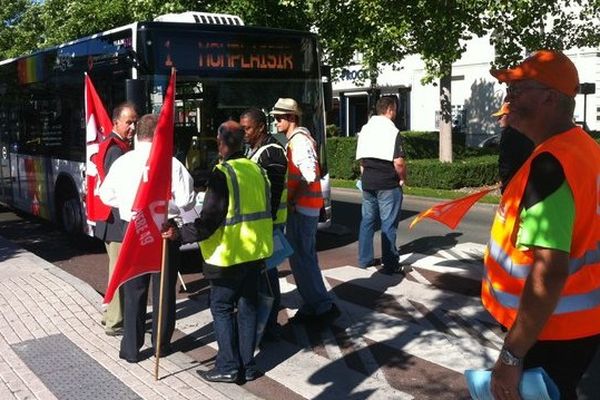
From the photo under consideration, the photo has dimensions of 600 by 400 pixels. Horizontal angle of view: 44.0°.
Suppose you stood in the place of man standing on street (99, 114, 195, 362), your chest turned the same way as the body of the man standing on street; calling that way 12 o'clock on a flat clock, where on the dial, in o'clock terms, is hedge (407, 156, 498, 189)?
The hedge is roughly at 1 o'clock from the man standing on street.

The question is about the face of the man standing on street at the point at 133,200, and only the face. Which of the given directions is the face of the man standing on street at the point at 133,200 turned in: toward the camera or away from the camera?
away from the camera

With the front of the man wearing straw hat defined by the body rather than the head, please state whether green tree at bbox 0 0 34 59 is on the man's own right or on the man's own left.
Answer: on the man's own right

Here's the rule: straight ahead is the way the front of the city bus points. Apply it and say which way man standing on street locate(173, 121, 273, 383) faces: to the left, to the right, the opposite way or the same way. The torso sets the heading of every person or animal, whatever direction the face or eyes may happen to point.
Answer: the opposite way

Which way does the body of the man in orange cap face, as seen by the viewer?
to the viewer's left

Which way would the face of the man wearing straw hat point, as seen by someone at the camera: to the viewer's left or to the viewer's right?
to the viewer's left

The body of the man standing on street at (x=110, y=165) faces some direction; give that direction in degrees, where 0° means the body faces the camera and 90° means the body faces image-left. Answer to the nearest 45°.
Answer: approximately 315°

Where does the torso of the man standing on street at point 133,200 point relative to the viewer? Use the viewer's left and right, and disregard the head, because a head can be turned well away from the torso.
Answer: facing away from the viewer

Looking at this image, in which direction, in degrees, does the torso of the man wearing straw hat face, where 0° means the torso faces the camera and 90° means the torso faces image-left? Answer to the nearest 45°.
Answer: approximately 90°

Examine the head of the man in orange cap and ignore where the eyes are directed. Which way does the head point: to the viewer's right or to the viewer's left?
to the viewer's left
